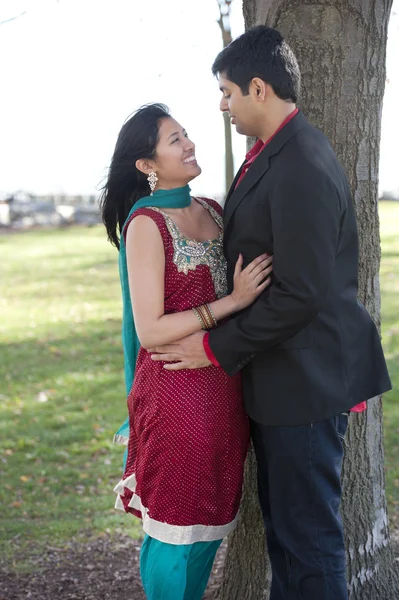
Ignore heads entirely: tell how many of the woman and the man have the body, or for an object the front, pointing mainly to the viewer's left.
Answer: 1

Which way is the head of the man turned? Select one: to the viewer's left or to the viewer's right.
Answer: to the viewer's left

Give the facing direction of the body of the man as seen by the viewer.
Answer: to the viewer's left

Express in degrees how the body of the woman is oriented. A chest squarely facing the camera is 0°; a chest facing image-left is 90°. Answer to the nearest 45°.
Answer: approximately 315°

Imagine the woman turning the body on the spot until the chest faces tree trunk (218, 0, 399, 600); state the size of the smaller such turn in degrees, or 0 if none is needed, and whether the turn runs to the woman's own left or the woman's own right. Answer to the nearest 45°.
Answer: approximately 90° to the woman's own left

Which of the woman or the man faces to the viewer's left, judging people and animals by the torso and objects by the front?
the man
